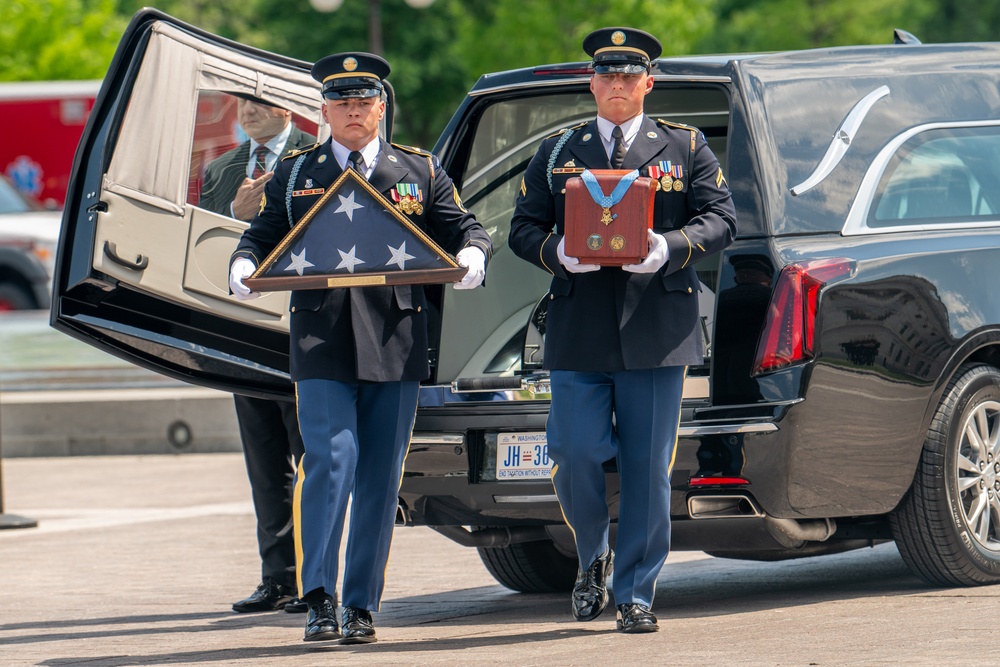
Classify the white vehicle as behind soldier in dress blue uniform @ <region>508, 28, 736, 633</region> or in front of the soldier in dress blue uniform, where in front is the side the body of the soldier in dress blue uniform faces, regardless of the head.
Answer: behind

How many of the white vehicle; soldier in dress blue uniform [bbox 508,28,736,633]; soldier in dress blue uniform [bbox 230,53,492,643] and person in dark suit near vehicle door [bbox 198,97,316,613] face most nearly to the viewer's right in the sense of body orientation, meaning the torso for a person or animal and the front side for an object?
1

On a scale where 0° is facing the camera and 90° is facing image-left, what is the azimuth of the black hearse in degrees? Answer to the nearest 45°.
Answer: approximately 225°

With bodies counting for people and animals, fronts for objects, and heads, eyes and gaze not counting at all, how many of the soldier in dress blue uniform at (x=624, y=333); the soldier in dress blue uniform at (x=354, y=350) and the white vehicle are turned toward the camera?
2

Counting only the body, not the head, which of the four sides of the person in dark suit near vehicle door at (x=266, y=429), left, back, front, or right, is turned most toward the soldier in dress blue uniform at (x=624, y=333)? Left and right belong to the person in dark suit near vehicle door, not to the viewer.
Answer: left

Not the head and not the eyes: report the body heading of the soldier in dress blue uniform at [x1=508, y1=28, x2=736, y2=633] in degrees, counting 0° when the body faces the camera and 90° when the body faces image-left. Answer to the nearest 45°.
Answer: approximately 0°

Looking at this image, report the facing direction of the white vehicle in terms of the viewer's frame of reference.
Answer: facing to the right of the viewer
